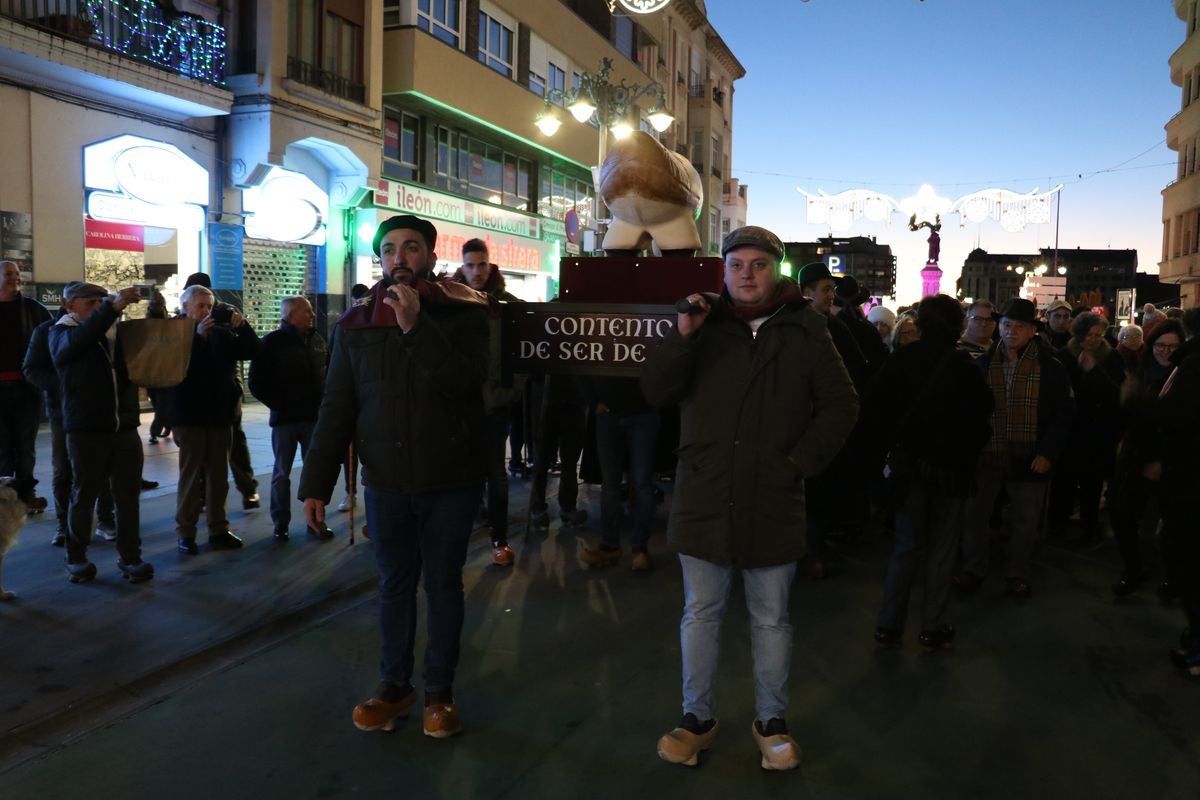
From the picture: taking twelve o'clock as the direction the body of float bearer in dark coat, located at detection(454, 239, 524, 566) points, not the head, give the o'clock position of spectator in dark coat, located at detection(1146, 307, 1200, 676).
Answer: spectator in dark coat, located at detection(1146, 307, 1200, 676) is roughly at 10 o'clock from float bearer in dark coat, located at detection(454, 239, 524, 566).

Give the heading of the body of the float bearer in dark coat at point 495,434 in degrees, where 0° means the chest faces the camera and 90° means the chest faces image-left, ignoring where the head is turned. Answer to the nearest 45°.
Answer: approximately 0°

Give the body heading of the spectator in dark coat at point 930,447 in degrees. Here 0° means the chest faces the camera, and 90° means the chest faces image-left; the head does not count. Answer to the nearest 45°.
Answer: approximately 180°

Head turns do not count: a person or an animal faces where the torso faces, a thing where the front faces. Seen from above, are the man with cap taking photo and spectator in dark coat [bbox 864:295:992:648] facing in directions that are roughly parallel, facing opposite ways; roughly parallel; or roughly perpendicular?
roughly perpendicular

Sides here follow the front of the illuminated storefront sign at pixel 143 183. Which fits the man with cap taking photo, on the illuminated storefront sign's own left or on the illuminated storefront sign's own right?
on the illuminated storefront sign's own right

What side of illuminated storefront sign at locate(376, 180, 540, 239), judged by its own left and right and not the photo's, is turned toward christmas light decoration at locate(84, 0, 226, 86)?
right

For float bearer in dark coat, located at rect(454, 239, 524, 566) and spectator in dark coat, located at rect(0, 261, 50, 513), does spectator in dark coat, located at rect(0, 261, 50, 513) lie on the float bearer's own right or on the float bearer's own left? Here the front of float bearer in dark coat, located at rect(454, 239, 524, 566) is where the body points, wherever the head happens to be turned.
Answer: on the float bearer's own right

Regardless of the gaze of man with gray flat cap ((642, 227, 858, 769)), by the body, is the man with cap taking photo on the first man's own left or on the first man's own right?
on the first man's own right

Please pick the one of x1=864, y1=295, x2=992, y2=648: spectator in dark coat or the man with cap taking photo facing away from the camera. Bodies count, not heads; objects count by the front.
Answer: the spectator in dark coat

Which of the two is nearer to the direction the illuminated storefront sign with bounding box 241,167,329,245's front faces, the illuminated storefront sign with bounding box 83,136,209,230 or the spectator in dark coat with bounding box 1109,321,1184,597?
the spectator in dark coat

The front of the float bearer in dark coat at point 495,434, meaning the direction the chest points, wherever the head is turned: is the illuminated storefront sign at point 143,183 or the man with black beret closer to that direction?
the man with black beret
